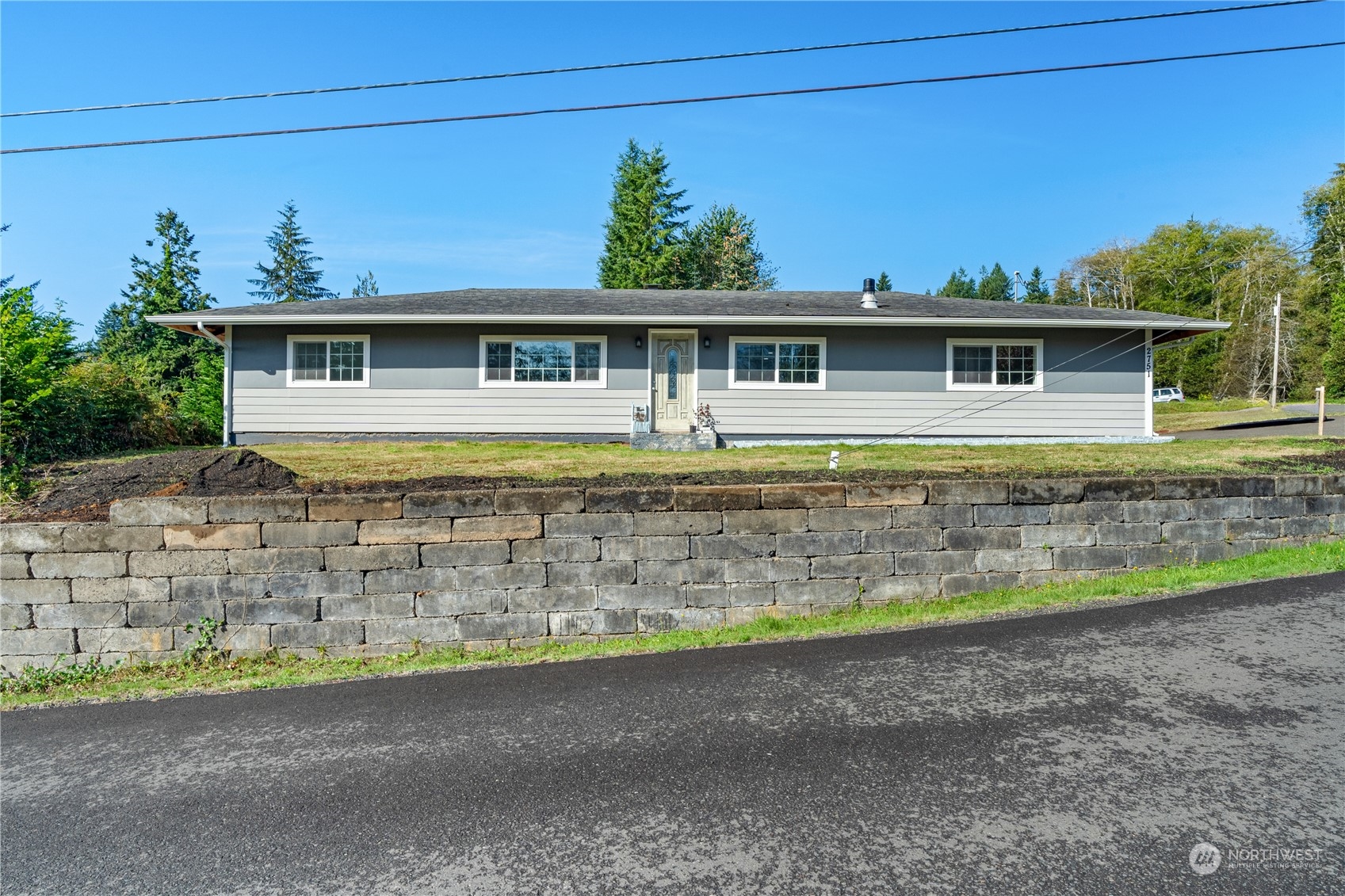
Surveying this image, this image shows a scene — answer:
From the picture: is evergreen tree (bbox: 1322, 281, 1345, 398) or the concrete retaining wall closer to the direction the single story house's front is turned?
the concrete retaining wall

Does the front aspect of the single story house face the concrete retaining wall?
yes

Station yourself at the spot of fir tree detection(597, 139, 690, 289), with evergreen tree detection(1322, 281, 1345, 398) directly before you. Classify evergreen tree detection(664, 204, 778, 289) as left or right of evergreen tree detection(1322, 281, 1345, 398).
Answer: left

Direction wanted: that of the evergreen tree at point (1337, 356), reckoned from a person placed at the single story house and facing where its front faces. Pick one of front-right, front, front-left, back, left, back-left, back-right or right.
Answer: back-left

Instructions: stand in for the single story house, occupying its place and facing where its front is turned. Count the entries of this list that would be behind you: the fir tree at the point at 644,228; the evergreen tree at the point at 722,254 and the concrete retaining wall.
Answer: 2

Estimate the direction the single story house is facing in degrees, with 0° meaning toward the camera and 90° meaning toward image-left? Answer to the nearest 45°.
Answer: approximately 0°

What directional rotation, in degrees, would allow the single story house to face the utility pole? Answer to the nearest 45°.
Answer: approximately 135° to its left

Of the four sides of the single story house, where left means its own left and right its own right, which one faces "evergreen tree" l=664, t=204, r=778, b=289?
back

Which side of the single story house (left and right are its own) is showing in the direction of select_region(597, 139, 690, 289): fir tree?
back
